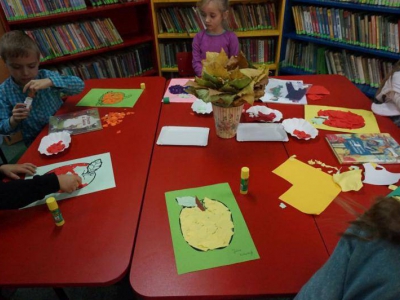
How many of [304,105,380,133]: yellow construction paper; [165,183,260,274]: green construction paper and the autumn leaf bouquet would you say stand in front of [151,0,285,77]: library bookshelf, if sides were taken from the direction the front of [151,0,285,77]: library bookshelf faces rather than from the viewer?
3

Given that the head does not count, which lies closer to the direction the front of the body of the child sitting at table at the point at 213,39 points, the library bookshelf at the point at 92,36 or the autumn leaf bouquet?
the autumn leaf bouquet

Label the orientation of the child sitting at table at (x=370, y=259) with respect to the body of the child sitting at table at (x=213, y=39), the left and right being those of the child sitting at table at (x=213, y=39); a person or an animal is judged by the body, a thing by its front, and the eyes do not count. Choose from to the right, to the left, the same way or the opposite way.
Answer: the opposite way

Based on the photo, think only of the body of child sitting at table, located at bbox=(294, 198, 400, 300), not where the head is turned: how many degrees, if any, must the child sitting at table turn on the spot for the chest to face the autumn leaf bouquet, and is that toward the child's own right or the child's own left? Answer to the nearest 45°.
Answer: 0° — they already face it

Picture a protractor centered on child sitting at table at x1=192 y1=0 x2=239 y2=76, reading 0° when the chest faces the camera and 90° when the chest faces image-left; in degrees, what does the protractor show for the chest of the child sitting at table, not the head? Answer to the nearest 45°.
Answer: approximately 0°

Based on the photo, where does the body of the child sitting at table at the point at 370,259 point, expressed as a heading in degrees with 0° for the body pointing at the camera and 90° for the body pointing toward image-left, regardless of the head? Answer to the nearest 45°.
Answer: approximately 135°

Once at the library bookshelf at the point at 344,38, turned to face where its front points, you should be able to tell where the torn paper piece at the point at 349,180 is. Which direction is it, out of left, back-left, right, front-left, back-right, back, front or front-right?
front-left

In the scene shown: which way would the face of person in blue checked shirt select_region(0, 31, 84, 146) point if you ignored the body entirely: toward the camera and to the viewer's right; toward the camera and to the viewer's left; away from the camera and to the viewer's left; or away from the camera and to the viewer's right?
toward the camera and to the viewer's right

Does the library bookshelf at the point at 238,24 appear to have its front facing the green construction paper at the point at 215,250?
yes

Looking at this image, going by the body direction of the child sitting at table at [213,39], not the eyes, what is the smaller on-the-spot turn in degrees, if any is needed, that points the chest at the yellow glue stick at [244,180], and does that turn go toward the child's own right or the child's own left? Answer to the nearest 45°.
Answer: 0° — they already face it

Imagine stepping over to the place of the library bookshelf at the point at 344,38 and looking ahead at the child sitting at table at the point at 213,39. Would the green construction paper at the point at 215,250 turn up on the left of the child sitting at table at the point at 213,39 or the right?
left

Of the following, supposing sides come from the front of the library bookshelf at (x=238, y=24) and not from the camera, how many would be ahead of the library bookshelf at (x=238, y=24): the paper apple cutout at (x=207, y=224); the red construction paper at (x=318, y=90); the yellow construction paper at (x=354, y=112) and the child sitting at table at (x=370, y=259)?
4

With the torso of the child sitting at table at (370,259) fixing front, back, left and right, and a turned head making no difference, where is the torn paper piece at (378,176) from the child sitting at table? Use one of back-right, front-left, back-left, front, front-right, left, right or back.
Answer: front-right

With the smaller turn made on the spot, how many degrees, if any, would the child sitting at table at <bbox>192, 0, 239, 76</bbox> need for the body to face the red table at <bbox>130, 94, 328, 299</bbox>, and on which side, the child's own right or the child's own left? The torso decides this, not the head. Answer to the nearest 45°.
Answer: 0° — they already face it

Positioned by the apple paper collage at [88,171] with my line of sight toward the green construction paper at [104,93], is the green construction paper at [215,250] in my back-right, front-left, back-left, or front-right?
back-right

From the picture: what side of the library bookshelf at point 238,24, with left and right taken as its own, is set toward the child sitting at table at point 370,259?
front

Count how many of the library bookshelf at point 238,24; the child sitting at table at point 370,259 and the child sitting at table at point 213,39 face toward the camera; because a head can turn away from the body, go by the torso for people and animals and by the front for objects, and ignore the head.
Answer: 2
